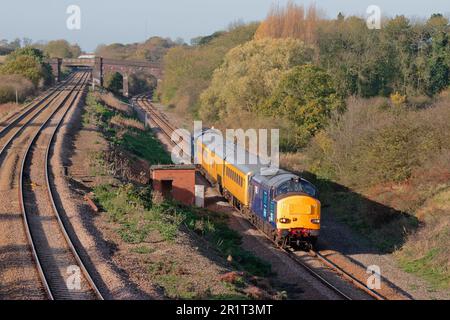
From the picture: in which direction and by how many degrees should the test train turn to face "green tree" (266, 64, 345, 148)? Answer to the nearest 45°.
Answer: approximately 135° to its left

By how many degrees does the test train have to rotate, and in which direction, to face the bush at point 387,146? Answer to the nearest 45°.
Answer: approximately 90° to its left

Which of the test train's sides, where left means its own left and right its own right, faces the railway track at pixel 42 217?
right

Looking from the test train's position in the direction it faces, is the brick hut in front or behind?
behind

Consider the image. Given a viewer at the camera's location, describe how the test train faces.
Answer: facing the viewer and to the right of the viewer
